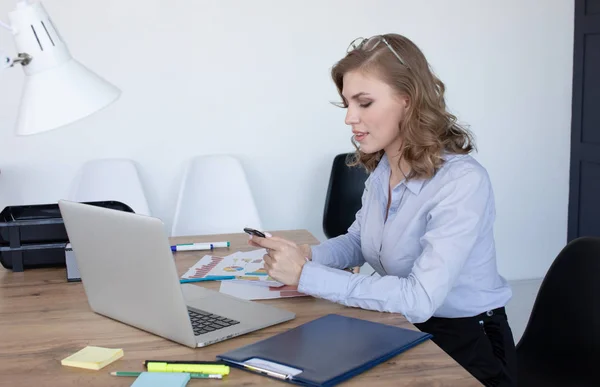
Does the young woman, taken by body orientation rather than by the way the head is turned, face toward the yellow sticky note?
yes

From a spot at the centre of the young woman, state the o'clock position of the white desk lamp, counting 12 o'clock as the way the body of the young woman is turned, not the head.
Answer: The white desk lamp is roughly at 12 o'clock from the young woman.

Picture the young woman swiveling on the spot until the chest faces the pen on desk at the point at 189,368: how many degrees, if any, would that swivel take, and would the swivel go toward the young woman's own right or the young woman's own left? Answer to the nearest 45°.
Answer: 0° — they already face it

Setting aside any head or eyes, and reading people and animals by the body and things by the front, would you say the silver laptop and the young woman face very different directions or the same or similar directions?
very different directions

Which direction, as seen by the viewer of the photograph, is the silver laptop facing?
facing away from the viewer and to the right of the viewer

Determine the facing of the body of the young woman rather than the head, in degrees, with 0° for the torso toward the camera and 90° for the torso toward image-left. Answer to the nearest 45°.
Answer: approximately 45°

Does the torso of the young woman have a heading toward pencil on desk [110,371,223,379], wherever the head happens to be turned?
yes
